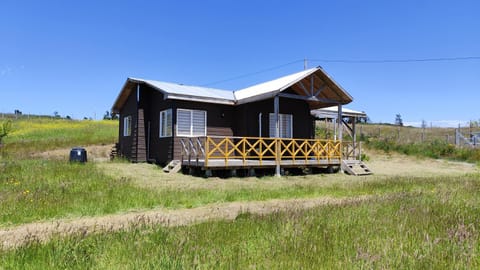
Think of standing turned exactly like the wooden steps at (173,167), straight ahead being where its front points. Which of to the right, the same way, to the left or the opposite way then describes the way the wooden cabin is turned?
to the left

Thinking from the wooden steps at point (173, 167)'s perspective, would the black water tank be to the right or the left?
on its right

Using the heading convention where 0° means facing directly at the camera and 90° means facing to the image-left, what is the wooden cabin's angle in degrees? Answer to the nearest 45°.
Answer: approximately 315°

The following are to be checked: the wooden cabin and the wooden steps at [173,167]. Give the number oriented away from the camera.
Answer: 0

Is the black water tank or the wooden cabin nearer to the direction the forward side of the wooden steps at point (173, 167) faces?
the black water tank

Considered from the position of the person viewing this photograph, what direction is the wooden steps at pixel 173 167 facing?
facing the viewer and to the left of the viewer
